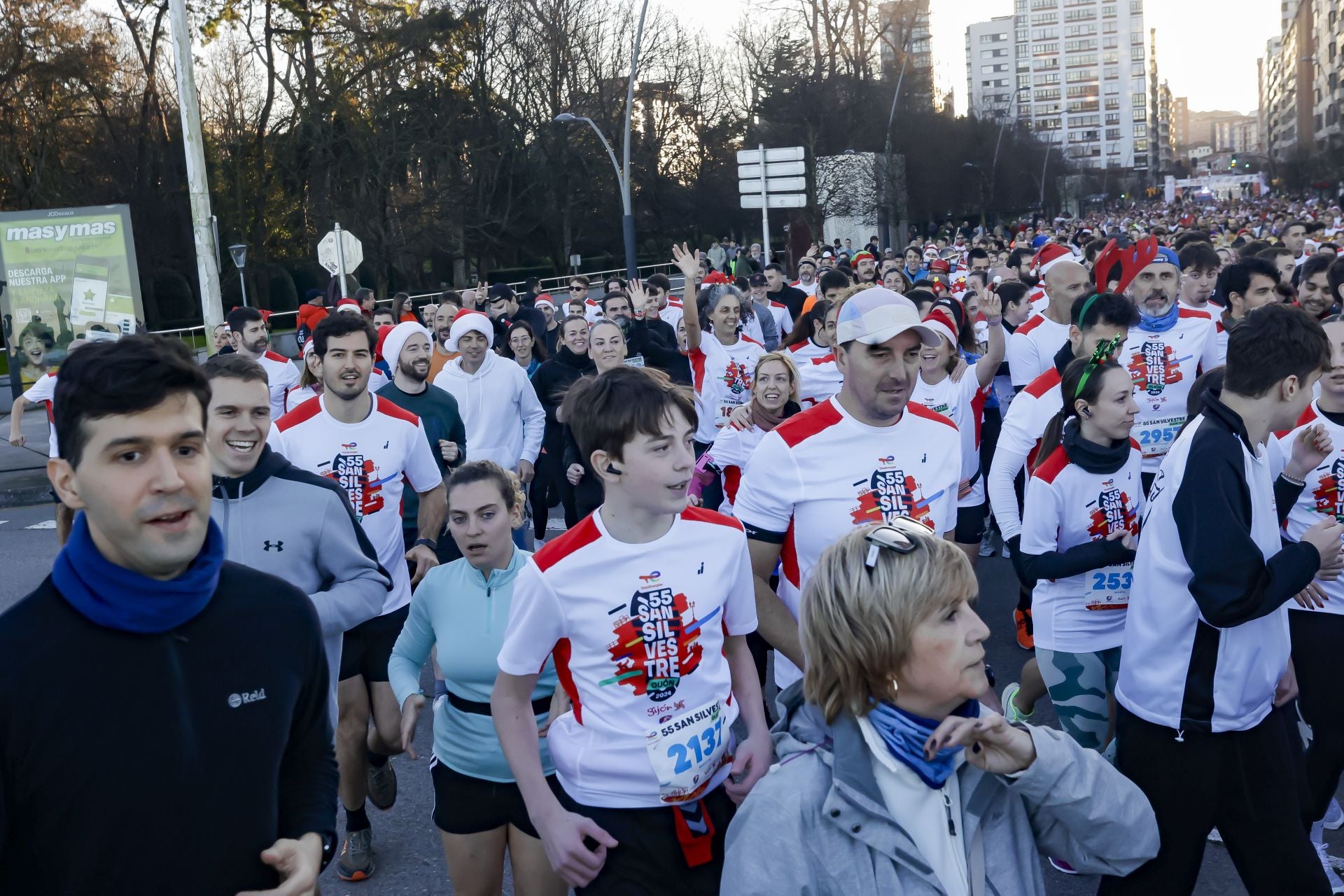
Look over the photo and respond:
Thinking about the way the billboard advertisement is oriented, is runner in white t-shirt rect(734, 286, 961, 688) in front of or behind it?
in front

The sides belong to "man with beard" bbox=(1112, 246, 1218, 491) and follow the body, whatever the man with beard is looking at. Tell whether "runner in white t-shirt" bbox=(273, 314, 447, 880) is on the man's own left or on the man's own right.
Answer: on the man's own right

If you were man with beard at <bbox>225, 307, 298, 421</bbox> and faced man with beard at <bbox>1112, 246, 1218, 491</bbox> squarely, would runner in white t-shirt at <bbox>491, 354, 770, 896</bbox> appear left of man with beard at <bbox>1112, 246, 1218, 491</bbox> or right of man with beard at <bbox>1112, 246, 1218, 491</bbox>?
right

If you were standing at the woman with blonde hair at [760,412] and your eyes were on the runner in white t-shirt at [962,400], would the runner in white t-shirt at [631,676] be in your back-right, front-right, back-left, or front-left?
back-right

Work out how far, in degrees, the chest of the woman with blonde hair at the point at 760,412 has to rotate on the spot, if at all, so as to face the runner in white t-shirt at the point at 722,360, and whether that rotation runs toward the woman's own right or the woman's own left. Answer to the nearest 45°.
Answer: approximately 180°

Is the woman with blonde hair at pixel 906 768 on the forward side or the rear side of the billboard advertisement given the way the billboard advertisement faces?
on the forward side

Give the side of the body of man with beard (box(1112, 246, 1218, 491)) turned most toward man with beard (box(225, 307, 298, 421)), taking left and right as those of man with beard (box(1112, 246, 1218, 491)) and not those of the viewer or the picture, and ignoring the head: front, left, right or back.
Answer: right

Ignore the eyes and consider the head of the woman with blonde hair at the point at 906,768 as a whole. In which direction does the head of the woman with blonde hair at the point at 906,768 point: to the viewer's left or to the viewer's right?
to the viewer's right
